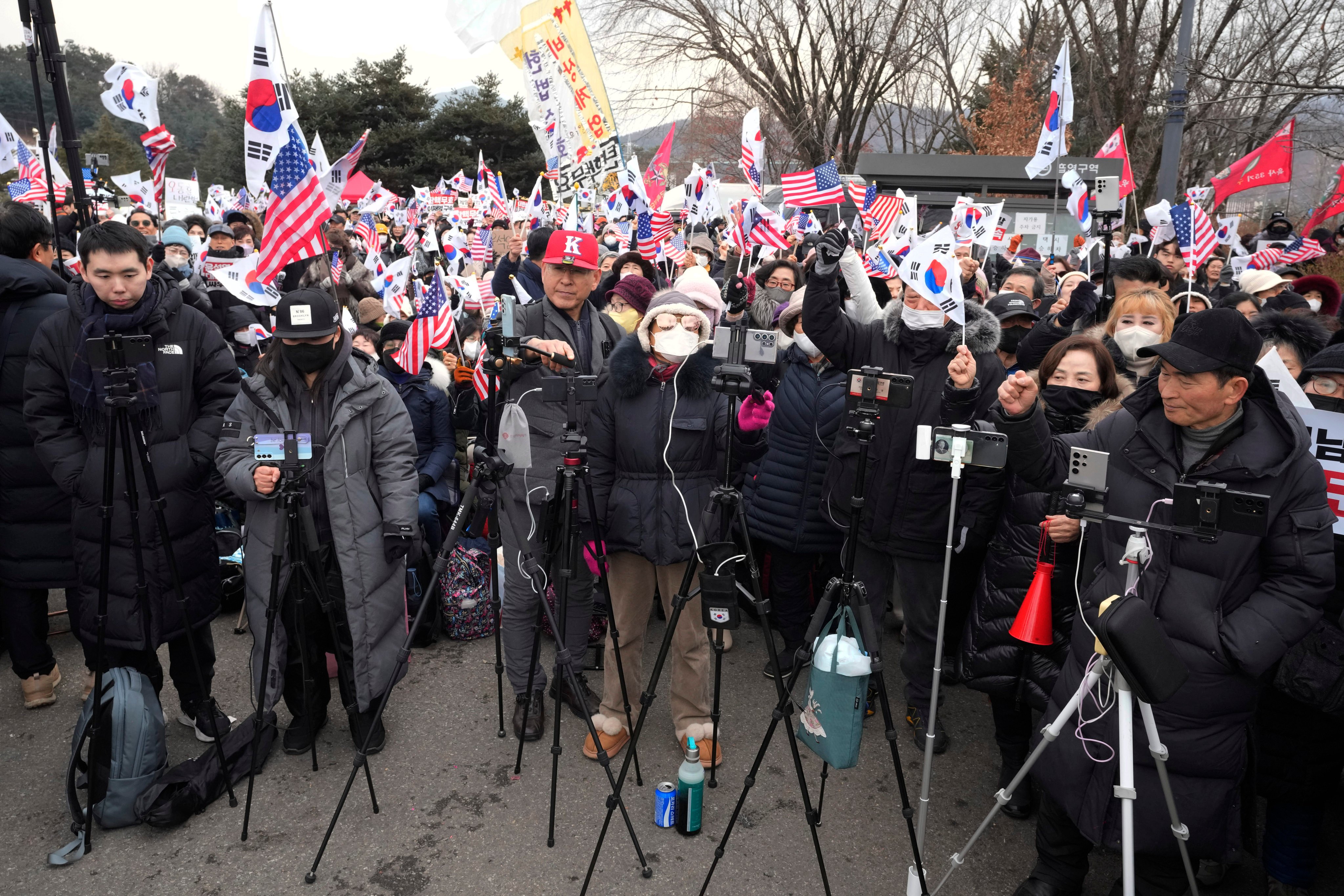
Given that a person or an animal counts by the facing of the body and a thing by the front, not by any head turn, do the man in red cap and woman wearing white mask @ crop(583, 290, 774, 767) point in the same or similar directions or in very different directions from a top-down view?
same or similar directions

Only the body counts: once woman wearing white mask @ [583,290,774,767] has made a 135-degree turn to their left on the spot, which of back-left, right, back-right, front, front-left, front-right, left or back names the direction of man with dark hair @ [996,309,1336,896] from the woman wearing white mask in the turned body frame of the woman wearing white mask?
right

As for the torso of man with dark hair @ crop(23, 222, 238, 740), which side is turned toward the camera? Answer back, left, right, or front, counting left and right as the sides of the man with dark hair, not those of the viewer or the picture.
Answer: front

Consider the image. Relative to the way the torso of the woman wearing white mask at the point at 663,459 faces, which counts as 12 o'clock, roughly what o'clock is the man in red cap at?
The man in red cap is roughly at 4 o'clock from the woman wearing white mask.

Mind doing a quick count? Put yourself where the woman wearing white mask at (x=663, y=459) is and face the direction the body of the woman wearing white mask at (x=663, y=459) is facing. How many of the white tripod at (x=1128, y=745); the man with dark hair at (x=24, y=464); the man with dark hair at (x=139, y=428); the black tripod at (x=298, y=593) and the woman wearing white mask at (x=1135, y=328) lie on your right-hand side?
3

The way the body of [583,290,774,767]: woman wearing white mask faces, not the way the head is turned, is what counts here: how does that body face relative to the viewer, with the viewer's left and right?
facing the viewer

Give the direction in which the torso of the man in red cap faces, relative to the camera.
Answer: toward the camera

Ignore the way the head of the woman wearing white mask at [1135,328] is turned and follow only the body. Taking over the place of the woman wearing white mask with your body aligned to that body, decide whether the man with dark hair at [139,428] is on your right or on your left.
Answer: on your right

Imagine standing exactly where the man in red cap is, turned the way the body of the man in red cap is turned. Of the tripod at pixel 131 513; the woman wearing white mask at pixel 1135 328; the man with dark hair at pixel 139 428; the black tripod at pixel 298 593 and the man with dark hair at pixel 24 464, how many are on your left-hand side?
1

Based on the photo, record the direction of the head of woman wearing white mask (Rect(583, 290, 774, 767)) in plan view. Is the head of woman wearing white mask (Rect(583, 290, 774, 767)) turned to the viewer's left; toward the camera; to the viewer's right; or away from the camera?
toward the camera

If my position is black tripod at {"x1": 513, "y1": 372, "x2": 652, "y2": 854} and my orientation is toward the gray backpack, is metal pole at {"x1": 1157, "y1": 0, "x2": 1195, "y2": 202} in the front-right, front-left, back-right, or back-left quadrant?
back-right

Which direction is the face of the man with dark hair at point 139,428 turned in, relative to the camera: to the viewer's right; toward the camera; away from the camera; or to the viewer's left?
toward the camera

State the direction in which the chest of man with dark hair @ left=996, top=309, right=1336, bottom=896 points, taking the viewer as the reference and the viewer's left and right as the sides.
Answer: facing the viewer and to the left of the viewer

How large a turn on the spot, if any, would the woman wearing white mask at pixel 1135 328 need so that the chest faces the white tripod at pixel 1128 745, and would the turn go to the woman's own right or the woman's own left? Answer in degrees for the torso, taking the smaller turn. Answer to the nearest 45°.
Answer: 0° — they already face it

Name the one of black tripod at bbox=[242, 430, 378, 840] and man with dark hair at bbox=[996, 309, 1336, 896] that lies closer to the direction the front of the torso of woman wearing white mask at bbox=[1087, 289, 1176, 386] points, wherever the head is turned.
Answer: the man with dark hair

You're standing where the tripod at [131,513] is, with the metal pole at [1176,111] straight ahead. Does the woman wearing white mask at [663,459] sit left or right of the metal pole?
right

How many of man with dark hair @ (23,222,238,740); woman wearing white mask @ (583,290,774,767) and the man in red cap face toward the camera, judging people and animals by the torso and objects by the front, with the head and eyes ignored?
3

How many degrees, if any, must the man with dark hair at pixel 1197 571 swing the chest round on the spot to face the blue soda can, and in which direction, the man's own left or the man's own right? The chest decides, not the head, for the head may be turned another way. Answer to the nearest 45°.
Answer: approximately 45° to the man's own right
